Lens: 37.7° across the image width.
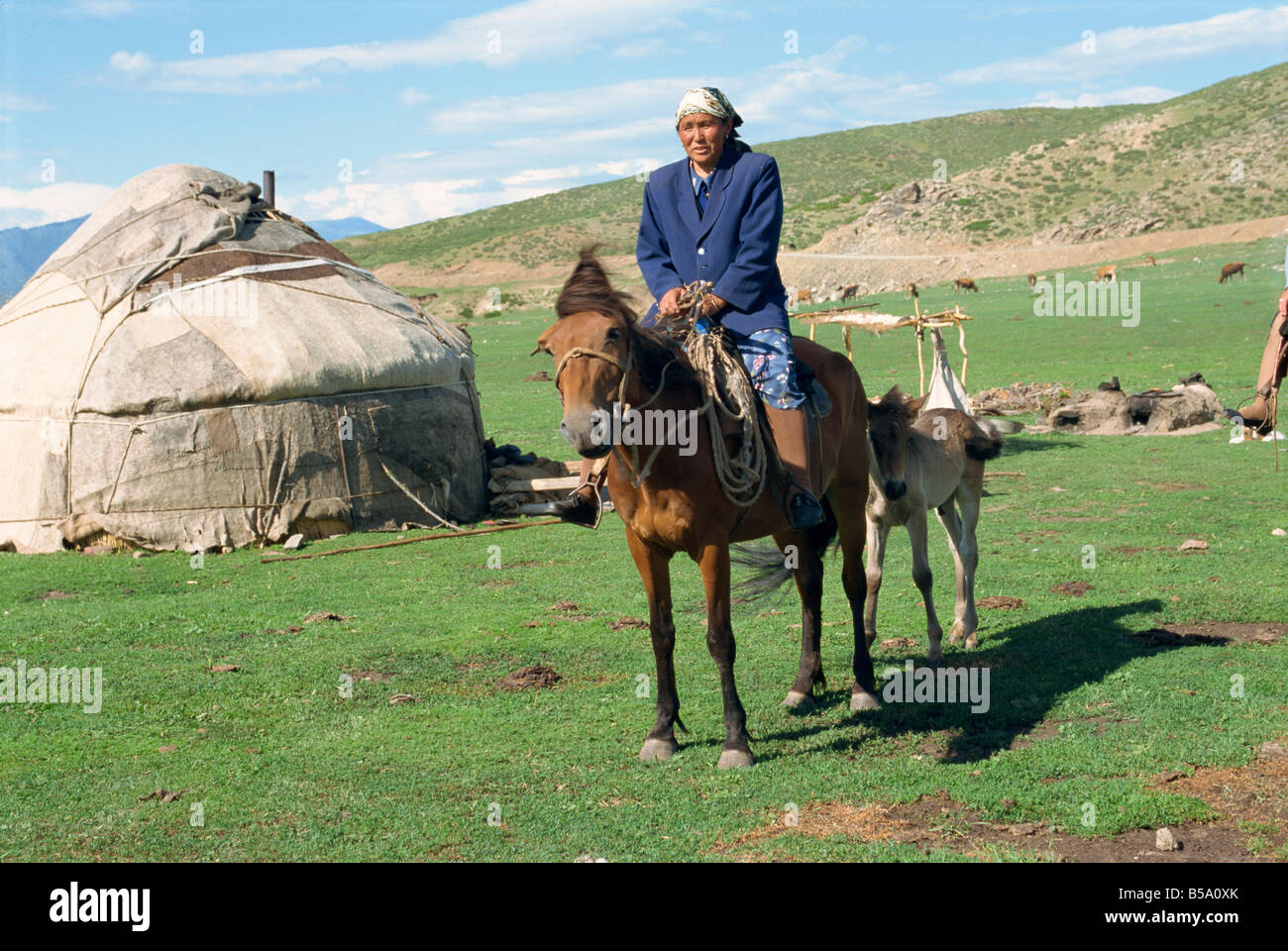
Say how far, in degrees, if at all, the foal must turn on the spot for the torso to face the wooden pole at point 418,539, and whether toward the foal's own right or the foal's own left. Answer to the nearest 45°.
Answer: approximately 90° to the foal's own right

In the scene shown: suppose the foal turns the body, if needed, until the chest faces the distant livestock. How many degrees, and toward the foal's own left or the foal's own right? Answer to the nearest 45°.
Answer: approximately 135° to the foal's own right

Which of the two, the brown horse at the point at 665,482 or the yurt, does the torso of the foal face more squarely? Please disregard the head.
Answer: the brown horse

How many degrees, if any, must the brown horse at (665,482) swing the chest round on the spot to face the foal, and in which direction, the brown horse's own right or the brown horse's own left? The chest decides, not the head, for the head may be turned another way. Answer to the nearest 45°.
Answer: approximately 180°

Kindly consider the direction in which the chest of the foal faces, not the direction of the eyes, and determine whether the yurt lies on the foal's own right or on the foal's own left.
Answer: on the foal's own right
